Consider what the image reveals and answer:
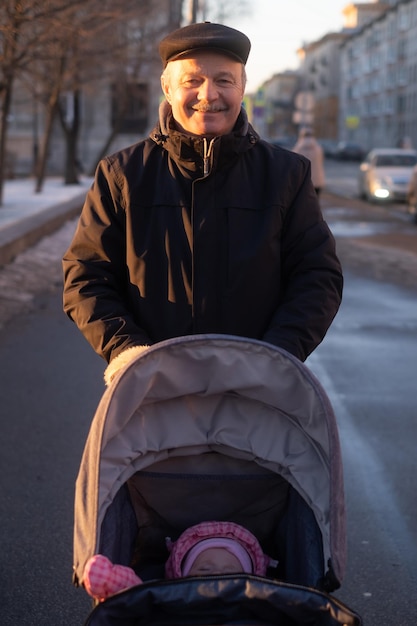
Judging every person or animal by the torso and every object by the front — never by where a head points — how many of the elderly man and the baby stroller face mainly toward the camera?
2

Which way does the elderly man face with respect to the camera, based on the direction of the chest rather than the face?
toward the camera

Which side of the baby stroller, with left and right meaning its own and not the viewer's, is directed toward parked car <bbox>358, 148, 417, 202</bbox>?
back

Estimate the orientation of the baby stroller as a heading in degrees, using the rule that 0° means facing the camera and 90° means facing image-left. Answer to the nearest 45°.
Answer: approximately 0°

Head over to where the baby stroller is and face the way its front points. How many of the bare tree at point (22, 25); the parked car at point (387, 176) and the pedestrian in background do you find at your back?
3

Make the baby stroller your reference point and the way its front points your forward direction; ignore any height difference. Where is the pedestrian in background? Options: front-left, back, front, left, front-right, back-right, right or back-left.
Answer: back

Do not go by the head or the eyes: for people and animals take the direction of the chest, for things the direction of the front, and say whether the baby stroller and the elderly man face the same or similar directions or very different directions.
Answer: same or similar directions

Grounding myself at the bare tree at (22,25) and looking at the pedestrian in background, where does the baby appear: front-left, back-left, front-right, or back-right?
back-right

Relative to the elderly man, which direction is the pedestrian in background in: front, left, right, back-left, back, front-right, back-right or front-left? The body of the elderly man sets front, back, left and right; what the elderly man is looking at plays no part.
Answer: back

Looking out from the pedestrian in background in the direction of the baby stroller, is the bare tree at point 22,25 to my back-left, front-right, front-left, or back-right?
front-right

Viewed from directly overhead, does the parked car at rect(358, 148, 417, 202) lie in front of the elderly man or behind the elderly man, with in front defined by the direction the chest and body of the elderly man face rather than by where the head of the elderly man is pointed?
behind

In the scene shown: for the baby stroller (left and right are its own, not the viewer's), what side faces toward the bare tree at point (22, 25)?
back
